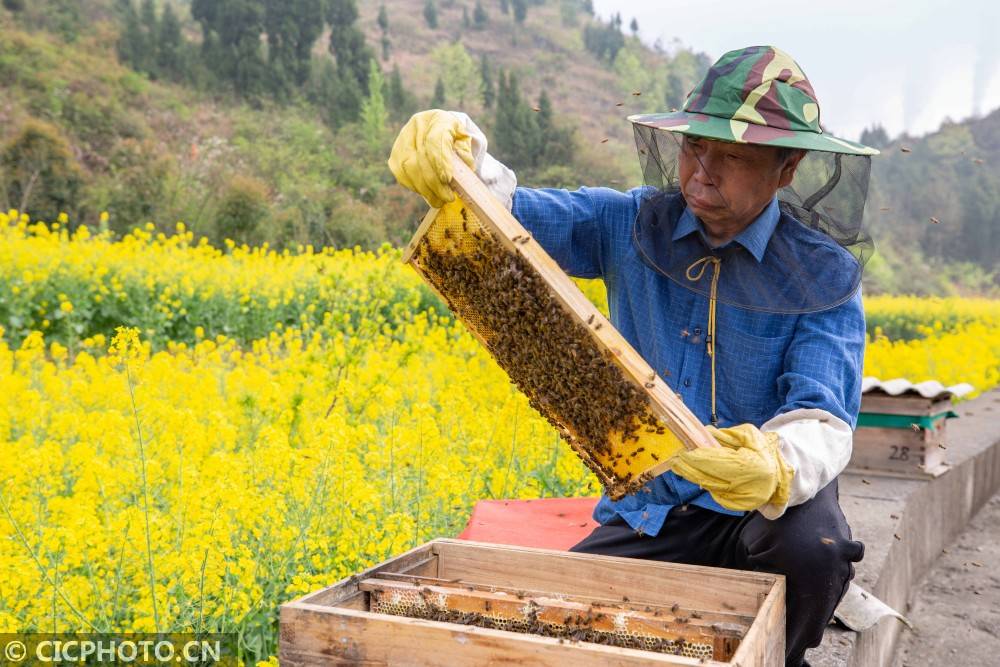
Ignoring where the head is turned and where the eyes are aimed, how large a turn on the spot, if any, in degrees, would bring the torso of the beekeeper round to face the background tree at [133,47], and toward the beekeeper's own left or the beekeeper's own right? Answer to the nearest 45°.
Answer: approximately 90° to the beekeeper's own right

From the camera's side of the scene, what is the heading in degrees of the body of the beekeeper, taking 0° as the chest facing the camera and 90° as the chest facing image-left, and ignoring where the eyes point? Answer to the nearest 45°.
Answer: approximately 45°

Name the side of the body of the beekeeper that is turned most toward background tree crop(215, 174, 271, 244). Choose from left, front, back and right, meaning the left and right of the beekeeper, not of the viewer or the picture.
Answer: right

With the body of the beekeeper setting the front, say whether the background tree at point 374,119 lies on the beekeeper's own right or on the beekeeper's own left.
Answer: on the beekeeper's own right

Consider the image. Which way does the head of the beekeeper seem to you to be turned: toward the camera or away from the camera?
toward the camera

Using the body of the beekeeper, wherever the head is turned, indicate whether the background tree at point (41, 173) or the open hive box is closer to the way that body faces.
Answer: the open hive box

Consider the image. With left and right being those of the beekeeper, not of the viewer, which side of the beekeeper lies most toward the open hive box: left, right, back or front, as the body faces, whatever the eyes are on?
front

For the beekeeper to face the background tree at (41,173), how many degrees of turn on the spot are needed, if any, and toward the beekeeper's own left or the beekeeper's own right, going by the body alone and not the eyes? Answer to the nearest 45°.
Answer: approximately 90° to the beekeeper's own right

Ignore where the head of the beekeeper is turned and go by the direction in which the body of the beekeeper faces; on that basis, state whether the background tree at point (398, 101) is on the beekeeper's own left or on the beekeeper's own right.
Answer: on the beekeeper's own right
